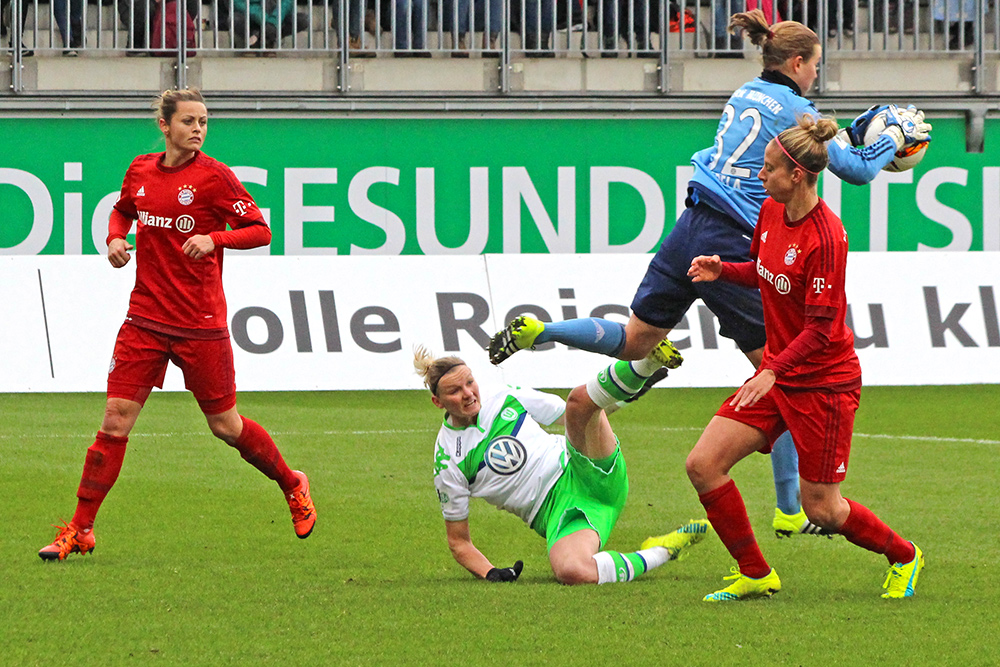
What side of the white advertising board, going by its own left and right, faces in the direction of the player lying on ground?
front

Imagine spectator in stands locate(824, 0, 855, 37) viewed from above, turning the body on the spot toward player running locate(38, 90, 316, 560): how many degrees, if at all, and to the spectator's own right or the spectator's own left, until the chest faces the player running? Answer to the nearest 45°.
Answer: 0° — they already face them

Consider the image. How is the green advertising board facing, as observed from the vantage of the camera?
facing the viewer

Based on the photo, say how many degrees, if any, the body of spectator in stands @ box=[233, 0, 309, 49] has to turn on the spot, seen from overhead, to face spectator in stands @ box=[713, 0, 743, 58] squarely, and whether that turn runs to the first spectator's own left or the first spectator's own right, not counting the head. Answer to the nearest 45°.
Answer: approximately 90° to the first spectator's own left

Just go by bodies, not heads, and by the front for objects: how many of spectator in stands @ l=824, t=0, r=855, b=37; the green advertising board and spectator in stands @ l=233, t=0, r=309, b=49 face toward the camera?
3

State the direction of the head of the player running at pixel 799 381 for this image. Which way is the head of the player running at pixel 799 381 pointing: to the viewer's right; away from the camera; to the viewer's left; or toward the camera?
to the viewer's left

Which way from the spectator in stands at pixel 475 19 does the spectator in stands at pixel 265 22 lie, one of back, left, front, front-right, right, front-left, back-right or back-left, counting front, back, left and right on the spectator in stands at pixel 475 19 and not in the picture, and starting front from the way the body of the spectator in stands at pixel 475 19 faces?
right

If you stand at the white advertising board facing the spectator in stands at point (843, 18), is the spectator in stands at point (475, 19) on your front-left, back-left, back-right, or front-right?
front-left

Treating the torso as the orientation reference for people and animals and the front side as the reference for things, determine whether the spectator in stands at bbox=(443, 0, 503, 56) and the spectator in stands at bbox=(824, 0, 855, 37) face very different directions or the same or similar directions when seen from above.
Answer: same or similar directions

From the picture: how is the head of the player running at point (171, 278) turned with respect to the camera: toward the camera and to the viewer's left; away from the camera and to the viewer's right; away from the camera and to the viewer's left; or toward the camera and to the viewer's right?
toward the camera and to the viewer's right

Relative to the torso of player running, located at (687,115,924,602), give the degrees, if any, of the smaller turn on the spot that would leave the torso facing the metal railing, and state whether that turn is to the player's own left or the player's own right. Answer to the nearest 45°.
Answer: approximately 135° to the player's own right

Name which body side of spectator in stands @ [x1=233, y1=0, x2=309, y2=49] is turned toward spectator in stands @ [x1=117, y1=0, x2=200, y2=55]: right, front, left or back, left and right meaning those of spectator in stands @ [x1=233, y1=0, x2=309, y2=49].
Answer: right

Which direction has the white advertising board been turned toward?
toward the camera

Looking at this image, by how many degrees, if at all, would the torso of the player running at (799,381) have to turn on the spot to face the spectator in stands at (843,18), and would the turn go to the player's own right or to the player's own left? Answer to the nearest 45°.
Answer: approximately 135° to the player's own right

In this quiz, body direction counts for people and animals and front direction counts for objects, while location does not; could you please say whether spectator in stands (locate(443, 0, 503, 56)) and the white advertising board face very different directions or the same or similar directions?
same or similar directions
